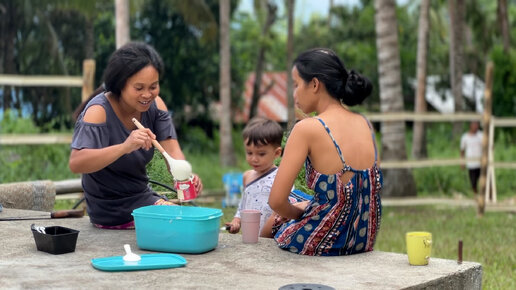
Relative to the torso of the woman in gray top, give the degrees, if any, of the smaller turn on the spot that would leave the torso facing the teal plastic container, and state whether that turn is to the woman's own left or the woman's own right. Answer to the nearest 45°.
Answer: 0° — they already face it

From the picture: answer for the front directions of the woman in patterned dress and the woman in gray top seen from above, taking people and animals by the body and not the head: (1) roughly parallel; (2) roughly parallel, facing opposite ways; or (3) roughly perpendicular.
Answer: roughly parallel, facing opposite ways

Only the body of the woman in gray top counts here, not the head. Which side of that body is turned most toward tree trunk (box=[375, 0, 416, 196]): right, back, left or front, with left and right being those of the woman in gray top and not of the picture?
left

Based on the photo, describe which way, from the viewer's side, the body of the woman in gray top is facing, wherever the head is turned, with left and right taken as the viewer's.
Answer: facing the viewer and to the right of the viewer

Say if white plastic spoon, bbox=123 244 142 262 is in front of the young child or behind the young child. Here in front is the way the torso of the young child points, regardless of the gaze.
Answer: in front

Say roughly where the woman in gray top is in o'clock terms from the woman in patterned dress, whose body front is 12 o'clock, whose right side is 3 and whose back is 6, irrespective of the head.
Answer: The woman in gray top is roughly at 11 o'clock from the woman in patterned dress.

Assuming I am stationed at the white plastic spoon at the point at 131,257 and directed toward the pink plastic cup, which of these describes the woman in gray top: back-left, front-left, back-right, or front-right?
front-left

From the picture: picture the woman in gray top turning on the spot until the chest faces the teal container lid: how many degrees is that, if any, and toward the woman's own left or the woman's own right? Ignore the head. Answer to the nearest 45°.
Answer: approximately 45° to the woman's own right

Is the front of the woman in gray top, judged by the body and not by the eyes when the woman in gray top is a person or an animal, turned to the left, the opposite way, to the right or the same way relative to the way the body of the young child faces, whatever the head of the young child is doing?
to the left

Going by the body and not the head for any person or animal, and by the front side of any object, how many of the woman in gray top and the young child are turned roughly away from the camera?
0

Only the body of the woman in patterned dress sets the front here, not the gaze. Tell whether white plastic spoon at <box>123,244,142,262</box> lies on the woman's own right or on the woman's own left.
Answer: on the woman's own left

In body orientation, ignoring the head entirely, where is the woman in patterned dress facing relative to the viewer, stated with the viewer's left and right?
facing away from the viewer and to the left of the viewer

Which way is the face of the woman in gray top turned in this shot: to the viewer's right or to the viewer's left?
to the viewer's right

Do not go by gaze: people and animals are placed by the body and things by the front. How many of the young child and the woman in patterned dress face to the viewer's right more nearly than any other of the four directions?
0

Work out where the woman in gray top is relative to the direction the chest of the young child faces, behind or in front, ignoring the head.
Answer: in front

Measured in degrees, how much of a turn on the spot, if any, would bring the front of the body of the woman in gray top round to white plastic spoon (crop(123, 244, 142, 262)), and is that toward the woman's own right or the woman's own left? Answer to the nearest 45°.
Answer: approximately 45° to the woman's own right
